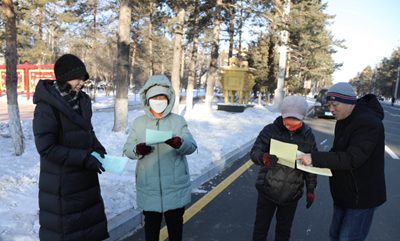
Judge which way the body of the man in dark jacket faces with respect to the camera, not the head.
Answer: to the viewer's left

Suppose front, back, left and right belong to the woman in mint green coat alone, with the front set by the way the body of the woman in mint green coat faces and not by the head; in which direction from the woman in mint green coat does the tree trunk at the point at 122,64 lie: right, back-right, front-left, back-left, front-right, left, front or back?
back

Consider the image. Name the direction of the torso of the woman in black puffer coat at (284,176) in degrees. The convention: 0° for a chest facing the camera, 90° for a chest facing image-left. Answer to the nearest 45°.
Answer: approximately 0°

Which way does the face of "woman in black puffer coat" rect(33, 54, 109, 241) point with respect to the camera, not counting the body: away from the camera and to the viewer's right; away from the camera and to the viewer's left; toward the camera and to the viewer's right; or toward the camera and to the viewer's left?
toward the camera and to the viewer's right

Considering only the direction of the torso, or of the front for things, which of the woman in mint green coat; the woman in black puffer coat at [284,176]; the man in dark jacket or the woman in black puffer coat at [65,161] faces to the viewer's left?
the man in dark jacket

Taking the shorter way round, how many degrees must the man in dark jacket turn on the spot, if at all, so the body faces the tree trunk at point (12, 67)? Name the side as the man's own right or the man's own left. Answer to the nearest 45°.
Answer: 0° — they already face it

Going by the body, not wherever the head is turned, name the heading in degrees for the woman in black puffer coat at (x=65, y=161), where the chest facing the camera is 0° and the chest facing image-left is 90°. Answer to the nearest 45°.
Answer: approximately 315°

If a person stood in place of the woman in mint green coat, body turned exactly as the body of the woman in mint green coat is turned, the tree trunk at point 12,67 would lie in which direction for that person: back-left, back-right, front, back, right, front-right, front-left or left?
back-right

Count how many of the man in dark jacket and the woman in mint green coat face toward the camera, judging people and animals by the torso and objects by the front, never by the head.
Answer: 1

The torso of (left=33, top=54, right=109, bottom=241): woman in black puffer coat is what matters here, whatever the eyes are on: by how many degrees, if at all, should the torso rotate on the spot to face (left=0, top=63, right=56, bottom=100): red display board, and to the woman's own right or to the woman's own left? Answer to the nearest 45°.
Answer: approximately 135° to the woman's own left

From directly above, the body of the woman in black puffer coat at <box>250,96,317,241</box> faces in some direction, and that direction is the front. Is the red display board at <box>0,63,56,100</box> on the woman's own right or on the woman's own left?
on the woman's own right
